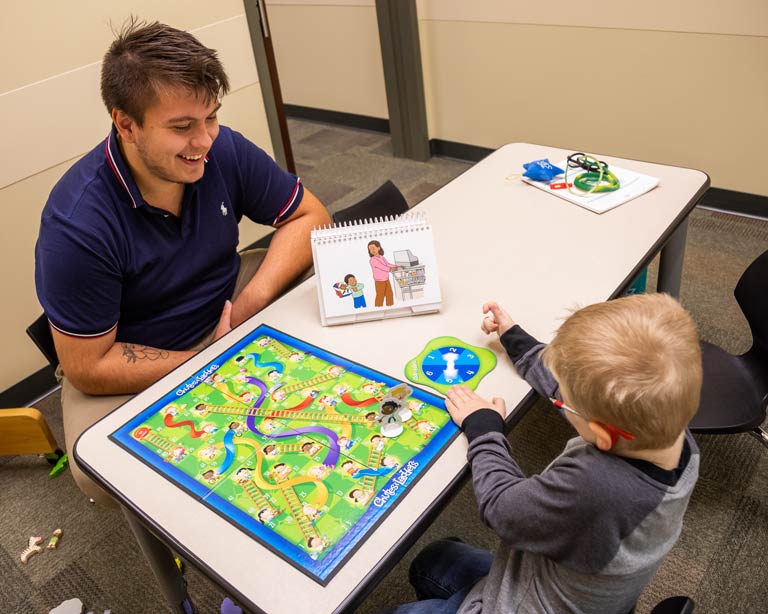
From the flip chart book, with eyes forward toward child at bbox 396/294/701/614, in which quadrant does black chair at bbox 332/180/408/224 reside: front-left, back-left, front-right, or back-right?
back-left

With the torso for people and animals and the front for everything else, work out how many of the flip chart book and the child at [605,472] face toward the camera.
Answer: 1

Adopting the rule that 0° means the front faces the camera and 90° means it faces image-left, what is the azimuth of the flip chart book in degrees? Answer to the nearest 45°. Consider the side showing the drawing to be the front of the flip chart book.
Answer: approximately 0°

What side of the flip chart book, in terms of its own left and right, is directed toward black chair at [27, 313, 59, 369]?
right

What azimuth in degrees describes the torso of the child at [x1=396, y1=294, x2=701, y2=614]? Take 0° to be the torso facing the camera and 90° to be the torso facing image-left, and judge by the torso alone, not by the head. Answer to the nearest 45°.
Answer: approximately 135°

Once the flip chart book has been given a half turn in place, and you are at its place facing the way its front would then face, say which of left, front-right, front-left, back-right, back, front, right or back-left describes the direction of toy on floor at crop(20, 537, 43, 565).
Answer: left

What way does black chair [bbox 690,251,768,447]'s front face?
to the viewer's left

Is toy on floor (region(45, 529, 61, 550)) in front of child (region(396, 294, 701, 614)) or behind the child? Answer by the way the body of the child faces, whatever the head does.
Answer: in front

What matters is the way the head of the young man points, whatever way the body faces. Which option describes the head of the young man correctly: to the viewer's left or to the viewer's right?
to the viewer's right

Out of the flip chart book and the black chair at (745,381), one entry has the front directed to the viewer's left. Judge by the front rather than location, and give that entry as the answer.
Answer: the black chair

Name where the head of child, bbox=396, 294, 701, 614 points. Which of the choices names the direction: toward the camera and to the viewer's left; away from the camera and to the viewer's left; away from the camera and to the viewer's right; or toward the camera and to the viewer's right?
away from the camera and to the viewer's left

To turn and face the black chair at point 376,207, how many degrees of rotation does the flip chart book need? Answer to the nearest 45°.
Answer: approximately 180°
